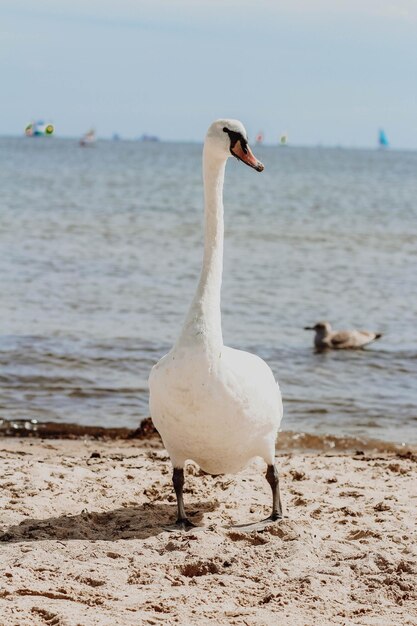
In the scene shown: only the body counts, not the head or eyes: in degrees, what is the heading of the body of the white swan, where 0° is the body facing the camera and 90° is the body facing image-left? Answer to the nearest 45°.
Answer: approximately 0°

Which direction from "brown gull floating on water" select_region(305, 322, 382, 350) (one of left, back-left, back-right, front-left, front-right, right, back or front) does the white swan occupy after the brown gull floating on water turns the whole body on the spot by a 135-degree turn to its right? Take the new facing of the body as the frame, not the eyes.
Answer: back-right

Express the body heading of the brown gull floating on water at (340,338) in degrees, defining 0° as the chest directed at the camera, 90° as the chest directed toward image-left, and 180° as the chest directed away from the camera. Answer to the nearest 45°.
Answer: approximately 90°
